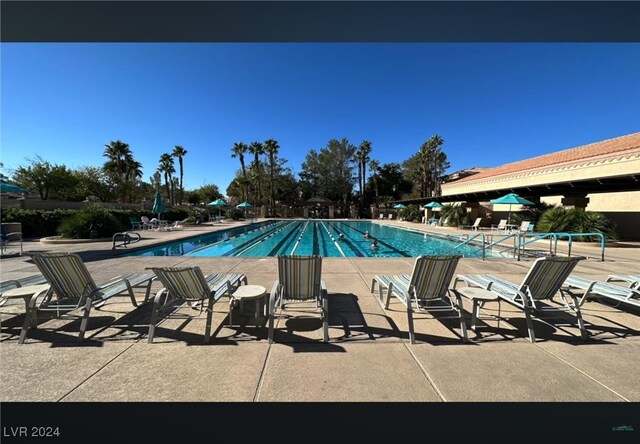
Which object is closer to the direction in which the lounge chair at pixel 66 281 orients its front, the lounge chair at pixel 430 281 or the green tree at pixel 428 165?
the green tree

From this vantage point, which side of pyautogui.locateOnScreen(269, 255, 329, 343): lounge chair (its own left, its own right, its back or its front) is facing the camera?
back

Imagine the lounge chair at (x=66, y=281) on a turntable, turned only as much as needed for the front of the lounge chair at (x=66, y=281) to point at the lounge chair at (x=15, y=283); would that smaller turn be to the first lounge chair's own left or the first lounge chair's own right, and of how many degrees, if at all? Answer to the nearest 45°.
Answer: approximately 90° to the first lounge chair's own left

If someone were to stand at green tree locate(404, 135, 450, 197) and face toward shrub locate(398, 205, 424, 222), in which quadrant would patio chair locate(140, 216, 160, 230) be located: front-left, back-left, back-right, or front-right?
front-right

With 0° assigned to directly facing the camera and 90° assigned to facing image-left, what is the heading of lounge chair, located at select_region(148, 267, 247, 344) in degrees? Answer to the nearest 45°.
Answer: approximately 225°

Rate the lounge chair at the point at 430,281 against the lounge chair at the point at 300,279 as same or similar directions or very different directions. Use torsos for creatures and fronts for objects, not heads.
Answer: same or similar directions

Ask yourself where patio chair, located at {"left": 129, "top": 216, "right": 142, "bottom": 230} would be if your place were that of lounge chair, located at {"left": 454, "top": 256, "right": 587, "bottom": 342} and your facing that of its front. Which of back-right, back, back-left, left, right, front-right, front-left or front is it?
front-left

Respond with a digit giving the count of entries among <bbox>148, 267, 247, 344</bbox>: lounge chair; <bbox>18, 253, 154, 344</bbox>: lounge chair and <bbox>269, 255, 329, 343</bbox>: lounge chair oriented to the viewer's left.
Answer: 0

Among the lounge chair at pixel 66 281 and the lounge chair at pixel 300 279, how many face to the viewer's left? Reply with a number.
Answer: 0

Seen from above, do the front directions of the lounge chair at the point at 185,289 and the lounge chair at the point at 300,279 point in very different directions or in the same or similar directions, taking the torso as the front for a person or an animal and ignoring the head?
same or similar directions

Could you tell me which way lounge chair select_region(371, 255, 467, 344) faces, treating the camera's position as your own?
facing away from the viewer and to the left of the viewer
